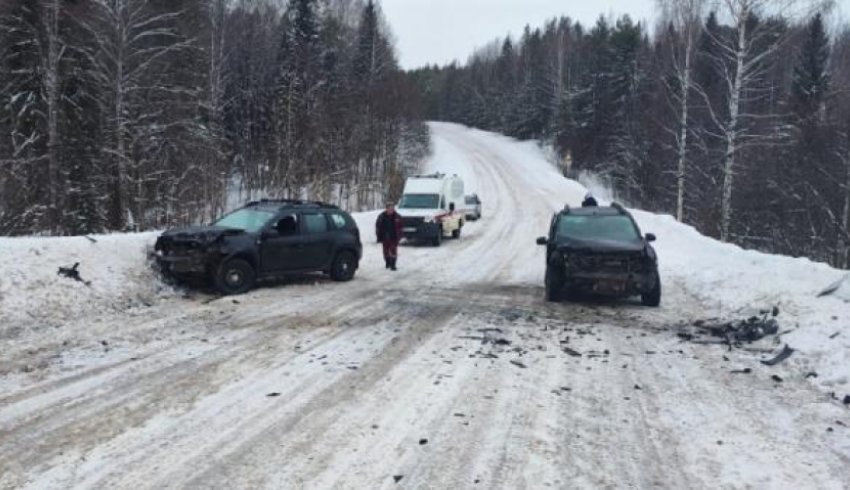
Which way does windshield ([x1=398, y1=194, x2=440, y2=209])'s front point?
toward the camera

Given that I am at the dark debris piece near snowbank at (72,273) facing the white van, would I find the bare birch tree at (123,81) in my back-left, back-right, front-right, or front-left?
front-left

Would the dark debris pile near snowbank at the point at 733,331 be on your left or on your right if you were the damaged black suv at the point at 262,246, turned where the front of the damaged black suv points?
on your left

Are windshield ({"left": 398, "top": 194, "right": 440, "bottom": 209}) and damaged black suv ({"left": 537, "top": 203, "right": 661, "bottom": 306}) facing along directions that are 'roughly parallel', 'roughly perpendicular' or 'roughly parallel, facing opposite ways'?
roughly parallel

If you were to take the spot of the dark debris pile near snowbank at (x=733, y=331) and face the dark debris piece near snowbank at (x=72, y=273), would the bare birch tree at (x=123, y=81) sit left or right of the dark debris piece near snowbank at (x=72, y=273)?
right

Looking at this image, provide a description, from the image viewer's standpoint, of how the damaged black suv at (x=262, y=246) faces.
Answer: facing the viewer and to the left of the viewer

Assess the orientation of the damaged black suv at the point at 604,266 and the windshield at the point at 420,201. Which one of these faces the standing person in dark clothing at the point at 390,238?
the windshield

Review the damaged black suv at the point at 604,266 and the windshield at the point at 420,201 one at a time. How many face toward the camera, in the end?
2

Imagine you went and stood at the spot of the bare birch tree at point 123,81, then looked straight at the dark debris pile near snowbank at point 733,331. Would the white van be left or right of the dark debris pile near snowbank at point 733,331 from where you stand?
left

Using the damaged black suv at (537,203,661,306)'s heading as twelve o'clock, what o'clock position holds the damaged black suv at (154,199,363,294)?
the damaged black suv at (154,199,363,294) is roughly at 3 o'clock from the damaged black suv at (537,203,661,306).

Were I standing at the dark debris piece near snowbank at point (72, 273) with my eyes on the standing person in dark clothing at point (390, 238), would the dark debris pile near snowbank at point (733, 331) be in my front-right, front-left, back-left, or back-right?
front-right

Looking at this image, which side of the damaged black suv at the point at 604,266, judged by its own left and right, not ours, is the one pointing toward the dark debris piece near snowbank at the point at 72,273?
right

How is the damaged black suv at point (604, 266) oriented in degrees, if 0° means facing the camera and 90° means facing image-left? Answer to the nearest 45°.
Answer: approximately 0°

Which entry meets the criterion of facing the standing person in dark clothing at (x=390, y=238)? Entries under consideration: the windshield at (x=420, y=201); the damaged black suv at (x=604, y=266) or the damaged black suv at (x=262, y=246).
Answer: the windshield
